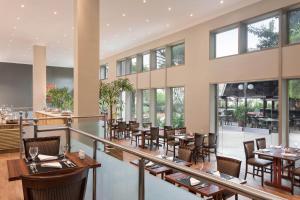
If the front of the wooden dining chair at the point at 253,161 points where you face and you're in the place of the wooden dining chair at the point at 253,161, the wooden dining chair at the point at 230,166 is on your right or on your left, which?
on your right

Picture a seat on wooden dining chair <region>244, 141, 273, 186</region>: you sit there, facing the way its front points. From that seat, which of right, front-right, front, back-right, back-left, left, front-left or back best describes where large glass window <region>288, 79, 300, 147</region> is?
left

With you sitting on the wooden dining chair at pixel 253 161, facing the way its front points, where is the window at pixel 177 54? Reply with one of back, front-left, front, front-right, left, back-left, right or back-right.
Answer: back

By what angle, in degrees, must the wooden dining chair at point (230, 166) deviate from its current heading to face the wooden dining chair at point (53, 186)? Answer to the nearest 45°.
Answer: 0° — it already faces it

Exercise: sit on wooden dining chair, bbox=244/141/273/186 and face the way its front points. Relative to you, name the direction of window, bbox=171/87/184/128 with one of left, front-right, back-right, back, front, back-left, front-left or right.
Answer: back

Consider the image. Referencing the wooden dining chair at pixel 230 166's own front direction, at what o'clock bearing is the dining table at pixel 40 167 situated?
The dining table is roughly at 12 o'clock from the wooden dining chair.

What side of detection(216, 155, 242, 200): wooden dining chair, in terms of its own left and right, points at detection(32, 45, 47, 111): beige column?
right

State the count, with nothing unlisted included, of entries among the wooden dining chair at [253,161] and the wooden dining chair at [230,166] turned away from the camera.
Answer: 0
